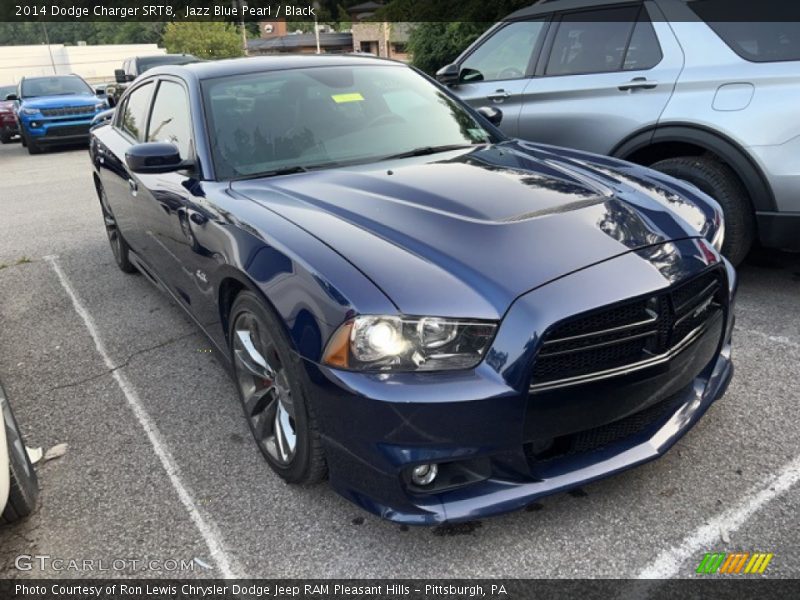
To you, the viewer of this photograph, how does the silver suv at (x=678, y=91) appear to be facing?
facing away from the viewer and to the left of the viewer

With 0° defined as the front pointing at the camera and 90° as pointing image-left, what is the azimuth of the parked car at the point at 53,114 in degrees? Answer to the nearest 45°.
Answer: approximately 315°

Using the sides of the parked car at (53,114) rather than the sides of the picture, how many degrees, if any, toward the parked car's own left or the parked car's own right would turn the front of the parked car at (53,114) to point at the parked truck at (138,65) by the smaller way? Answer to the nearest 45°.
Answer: approximately 90° to the parked car's own left

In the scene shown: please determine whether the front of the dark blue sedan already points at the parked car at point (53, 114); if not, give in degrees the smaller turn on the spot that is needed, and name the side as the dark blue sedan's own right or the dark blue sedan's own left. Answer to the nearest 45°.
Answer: approximately 180°

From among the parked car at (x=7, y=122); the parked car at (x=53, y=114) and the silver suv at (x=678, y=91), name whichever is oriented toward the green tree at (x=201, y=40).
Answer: the silver suv

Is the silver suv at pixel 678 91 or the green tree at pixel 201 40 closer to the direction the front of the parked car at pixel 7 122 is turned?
the silver suv

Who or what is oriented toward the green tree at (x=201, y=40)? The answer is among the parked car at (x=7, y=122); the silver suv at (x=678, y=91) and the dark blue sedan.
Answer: the silver suv

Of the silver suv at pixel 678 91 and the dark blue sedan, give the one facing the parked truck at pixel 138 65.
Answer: the silver suv

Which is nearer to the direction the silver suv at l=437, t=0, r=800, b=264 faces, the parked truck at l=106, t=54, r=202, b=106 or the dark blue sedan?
the parked truck

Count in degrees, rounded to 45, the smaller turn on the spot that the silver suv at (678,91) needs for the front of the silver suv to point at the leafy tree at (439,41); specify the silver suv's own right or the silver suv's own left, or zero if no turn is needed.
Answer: approximately 45° to the silver suv's own right

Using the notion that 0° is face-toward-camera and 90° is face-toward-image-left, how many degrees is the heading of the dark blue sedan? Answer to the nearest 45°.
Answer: approximately 315°

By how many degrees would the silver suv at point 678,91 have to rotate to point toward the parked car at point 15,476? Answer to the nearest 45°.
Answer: approximately 90° to its left

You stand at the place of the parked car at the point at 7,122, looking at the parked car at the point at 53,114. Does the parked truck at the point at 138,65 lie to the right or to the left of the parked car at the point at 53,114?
left

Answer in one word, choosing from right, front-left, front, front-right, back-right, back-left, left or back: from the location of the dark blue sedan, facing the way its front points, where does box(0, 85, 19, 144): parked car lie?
back
